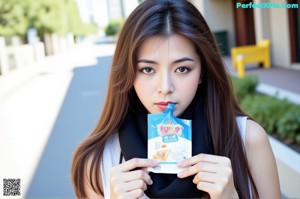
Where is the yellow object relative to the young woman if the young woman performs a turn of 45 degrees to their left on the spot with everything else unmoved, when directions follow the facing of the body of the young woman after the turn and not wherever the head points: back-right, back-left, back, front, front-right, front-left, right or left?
back-left

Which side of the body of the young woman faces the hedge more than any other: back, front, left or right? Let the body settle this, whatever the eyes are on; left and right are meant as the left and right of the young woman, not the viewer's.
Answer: back

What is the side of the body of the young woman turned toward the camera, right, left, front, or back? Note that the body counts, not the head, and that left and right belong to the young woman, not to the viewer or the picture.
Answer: front
